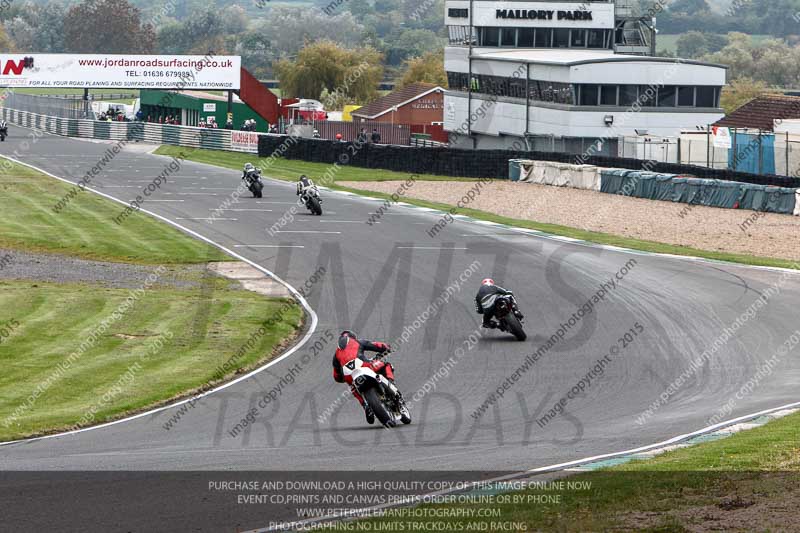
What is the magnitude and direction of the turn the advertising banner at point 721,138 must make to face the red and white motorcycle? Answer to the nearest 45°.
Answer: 0° — it already faces it

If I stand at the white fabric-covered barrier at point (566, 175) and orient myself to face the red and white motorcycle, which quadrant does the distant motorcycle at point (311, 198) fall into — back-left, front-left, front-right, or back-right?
front-right

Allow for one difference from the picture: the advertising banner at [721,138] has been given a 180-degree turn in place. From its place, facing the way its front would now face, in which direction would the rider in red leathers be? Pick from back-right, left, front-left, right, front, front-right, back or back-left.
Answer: back

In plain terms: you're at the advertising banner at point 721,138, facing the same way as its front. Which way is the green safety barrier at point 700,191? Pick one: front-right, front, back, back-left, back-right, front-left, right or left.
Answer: front

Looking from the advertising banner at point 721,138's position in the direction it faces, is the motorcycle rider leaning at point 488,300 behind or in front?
in front

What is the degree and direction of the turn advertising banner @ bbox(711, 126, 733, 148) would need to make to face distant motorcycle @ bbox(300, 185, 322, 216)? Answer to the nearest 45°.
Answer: approximately 45° to its right

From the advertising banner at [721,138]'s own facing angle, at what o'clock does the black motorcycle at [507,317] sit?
The black motorcycle is roughly at 12 o'clock from the advertising banner.

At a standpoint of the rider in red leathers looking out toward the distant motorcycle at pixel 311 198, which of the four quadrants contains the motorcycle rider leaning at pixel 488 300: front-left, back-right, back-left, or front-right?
front-right

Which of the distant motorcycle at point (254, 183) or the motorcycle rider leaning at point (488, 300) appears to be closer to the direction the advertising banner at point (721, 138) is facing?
the motorcycle rider leaning

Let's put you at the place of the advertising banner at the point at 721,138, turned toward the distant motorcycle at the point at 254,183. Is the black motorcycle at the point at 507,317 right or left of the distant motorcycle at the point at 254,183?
left

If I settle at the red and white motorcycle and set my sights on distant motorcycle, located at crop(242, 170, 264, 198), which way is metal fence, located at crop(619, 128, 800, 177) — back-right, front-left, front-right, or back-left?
front-right

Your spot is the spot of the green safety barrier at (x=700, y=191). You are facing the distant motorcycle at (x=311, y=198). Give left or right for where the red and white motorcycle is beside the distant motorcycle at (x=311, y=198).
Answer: left

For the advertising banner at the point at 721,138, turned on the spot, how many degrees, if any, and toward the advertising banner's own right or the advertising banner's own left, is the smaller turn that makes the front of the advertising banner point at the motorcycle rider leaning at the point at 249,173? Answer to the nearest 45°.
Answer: approximately 45° to the advertising banner's own right

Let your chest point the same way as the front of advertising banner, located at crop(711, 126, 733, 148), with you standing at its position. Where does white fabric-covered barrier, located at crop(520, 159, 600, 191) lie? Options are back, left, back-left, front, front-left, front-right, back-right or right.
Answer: right

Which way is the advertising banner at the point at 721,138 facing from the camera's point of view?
toward the camera
